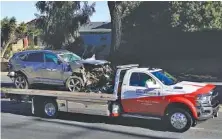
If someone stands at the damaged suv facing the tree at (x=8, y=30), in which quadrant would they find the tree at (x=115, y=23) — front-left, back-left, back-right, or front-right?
front-right

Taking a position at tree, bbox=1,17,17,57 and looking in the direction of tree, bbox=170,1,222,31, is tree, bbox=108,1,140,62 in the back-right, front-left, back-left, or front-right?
front-right

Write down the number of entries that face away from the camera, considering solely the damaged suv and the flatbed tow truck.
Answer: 0

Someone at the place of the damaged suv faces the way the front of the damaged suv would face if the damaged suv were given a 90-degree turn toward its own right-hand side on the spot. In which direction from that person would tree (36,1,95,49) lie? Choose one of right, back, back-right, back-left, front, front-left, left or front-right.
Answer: back-right

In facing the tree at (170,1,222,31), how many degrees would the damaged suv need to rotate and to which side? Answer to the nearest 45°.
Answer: approximately 90° to its left

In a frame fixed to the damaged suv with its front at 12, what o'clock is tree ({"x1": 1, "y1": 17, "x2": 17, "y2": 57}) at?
The tree is roughly at 7 o'clock from the damaged suv.

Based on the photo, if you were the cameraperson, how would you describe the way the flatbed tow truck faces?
facing the viewer and to the right of the viewer
